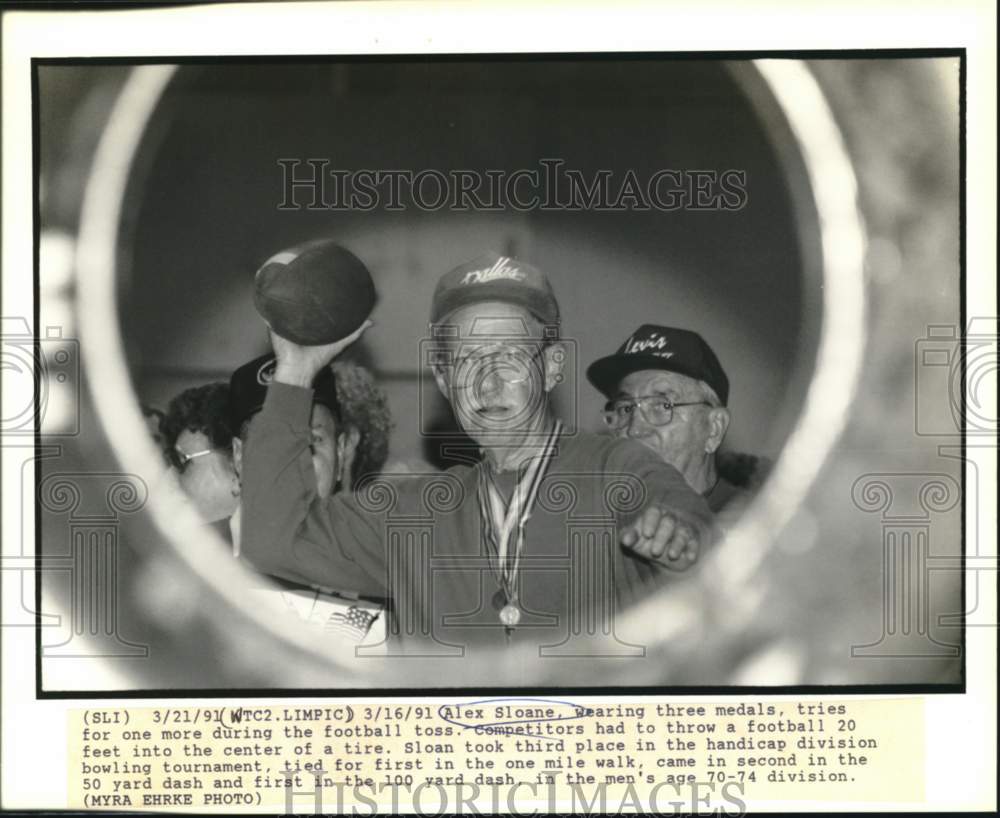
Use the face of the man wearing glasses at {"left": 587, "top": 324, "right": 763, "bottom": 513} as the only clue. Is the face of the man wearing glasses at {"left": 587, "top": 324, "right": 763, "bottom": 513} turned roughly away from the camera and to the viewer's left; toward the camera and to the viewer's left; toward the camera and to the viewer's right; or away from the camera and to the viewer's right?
toward the camera and to the viewer's left

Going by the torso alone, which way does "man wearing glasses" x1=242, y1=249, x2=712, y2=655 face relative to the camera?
toward the camera

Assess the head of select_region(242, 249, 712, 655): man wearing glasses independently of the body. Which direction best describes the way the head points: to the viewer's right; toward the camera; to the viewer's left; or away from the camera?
toward the camera

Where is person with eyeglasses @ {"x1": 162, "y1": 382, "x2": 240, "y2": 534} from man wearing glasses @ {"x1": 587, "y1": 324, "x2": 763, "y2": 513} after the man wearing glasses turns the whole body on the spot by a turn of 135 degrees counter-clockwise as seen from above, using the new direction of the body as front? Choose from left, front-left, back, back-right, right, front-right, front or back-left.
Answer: back

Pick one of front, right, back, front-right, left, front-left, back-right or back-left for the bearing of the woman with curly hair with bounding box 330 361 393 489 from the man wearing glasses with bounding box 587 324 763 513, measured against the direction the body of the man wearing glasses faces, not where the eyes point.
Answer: front-right

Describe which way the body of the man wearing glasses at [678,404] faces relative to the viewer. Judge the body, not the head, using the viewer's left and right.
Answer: facing the viewer and to the left of the viewer

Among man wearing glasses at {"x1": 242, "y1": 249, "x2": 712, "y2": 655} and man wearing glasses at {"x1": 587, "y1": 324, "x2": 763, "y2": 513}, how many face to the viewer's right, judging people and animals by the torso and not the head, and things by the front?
0

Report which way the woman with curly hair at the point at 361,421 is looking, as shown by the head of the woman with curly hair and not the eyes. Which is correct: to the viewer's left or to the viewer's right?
to the viewer's left

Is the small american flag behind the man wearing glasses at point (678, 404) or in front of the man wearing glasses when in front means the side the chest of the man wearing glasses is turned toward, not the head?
in front
